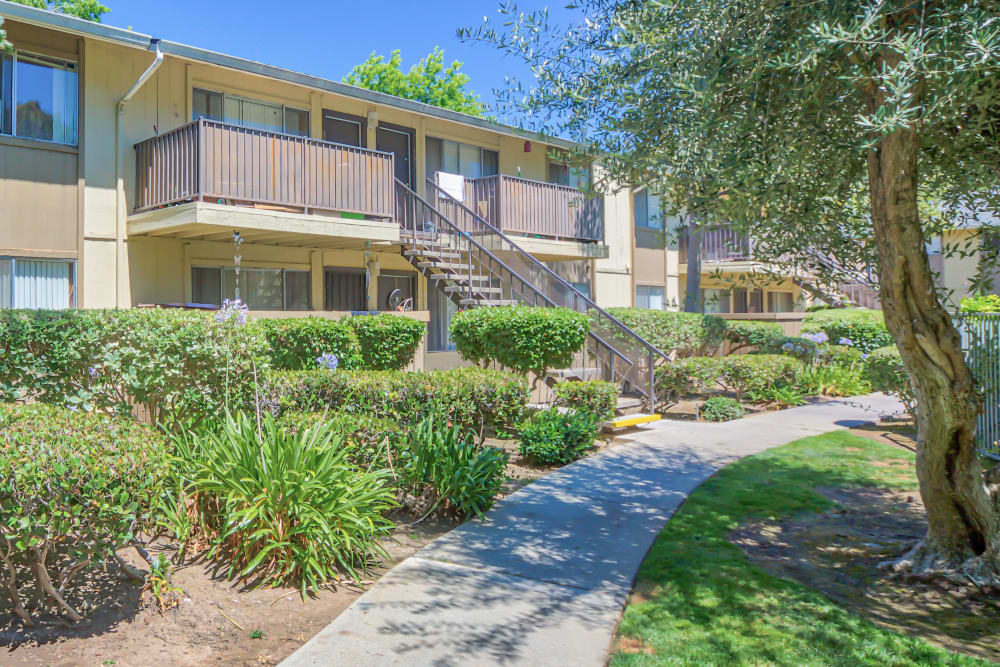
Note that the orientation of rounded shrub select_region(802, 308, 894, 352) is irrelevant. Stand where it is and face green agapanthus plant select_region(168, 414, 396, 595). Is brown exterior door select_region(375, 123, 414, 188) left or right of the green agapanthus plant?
right

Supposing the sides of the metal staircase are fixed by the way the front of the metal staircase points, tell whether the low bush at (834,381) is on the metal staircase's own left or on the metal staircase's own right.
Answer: on the metal staircase's own left

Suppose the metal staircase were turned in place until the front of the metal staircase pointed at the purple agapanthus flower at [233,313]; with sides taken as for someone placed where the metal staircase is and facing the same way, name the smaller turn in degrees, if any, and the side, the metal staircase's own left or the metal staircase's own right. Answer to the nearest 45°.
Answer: approximately 45° to the metal staircase's own right

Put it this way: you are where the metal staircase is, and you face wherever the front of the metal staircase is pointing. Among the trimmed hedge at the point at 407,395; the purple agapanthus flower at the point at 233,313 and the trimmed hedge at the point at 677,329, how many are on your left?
1

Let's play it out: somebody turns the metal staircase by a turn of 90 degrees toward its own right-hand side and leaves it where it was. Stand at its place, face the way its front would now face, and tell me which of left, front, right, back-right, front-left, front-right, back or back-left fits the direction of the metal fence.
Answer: left

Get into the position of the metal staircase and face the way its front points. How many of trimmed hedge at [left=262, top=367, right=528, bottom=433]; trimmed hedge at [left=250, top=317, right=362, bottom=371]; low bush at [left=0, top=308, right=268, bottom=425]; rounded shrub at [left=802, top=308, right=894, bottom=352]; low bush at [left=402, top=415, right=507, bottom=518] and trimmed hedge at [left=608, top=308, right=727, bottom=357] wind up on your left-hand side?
2

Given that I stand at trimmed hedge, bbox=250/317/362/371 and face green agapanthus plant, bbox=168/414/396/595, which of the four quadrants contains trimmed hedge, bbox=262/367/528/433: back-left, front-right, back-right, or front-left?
front-left

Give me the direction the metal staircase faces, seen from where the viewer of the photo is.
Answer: facing the viewer and to the right of the viewer
